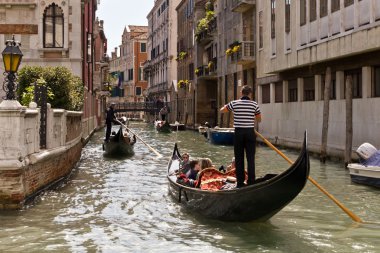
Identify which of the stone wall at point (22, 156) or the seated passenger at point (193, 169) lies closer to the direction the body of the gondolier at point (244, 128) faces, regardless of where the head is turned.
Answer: the seated passenger

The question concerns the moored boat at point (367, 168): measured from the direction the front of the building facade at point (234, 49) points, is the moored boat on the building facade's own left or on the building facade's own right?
on the building facade's own left

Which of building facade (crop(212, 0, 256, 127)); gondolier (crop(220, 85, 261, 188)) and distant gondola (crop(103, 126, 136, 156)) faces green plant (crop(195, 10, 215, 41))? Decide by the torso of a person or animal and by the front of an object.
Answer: the gondolier

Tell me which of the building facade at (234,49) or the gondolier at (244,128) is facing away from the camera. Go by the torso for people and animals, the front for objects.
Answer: the gondolier

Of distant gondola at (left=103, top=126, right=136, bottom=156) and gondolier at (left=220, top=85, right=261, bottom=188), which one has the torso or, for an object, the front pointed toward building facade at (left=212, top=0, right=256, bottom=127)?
the gondolier

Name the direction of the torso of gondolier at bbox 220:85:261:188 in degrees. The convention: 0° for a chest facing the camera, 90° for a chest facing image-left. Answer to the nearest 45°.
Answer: approximately 180°

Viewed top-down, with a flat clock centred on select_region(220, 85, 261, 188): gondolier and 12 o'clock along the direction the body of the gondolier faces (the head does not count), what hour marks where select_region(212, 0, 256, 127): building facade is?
The building facade is roughly at 12 o'clock from the gondolier.
